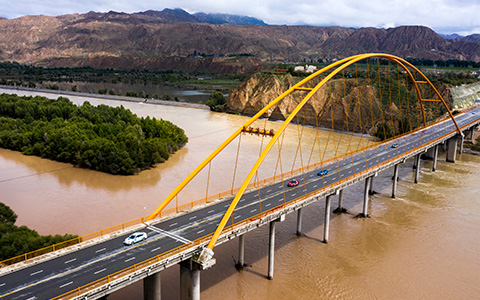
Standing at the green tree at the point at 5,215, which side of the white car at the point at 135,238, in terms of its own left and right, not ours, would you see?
right

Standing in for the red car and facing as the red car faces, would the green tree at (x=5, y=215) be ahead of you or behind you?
ahead

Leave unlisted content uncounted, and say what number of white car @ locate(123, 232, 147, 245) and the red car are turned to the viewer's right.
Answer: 0

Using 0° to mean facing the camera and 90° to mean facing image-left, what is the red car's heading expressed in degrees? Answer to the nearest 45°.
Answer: approximately 45°

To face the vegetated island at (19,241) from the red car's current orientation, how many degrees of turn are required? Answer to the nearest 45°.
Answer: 0° — it already faces it

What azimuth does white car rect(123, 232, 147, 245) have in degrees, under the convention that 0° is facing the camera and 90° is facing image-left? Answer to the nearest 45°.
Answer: approximately 45°

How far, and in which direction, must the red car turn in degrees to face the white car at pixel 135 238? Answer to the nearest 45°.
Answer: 0° — it already faces it
